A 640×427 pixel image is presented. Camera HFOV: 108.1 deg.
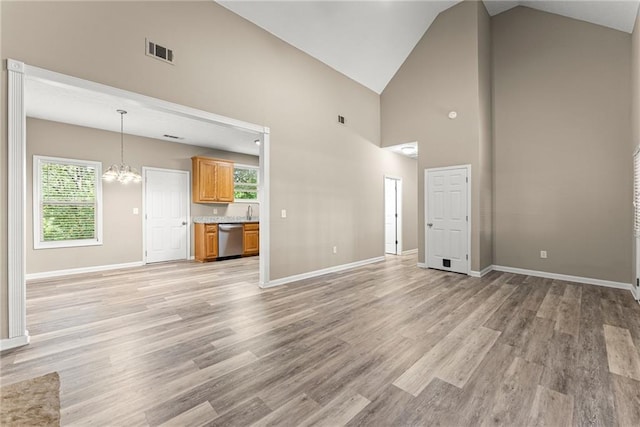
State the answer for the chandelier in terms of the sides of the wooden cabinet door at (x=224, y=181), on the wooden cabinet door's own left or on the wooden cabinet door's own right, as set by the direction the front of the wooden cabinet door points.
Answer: on the wooden cabinet door's own right

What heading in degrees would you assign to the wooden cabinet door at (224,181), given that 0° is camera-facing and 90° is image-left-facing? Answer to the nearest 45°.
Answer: approximately 315°

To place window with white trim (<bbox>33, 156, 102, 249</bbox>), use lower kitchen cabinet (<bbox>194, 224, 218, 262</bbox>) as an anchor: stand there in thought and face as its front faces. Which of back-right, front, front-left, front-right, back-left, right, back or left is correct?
back-right

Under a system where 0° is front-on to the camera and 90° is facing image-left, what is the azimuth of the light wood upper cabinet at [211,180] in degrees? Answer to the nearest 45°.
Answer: approximately 315°

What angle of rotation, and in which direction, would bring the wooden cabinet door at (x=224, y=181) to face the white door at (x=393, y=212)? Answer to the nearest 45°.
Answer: approximately 45° to its left

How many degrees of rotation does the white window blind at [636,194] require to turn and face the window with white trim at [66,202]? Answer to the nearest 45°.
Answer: approximately 45° to its left

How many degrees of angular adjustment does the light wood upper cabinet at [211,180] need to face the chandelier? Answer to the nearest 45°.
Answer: approximately 90° to its right

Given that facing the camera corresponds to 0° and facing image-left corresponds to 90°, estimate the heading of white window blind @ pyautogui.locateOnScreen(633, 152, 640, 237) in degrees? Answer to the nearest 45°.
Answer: approximately 90°
